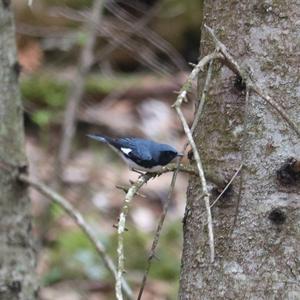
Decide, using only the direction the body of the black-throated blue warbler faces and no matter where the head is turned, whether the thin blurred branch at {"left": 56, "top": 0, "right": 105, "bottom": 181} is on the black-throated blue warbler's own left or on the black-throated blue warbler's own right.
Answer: on the black-throated blue warbler's own left

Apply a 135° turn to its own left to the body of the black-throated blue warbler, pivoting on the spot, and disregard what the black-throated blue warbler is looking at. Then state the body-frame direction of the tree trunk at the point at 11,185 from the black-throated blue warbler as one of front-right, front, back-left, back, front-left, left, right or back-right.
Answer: front

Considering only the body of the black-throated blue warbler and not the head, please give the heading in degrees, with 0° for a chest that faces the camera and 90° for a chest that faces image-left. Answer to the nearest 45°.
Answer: approximately 270°
